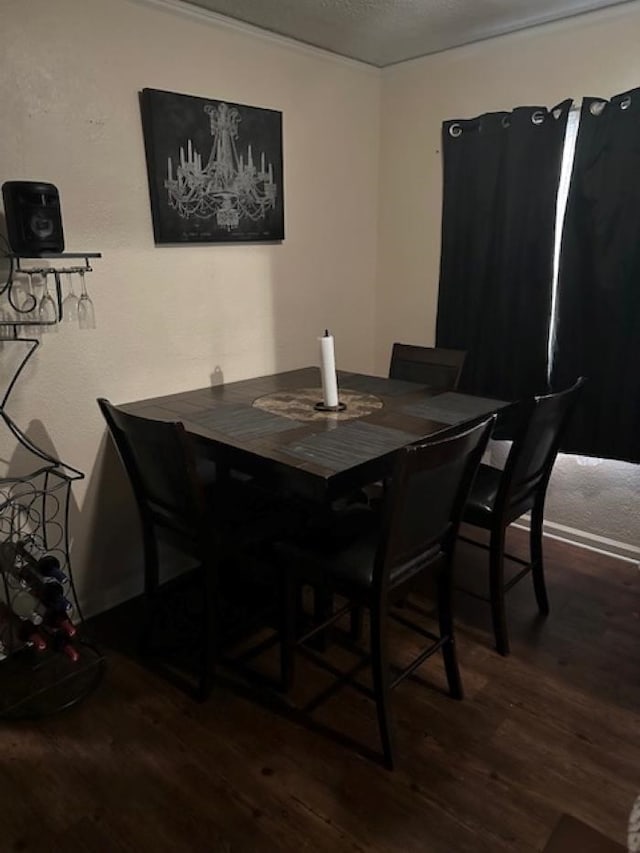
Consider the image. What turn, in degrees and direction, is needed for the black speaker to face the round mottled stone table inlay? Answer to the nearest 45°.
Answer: approximately 45° to its left

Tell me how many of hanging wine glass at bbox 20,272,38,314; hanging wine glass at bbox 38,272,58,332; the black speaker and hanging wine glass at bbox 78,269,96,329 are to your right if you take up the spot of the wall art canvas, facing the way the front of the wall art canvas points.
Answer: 4

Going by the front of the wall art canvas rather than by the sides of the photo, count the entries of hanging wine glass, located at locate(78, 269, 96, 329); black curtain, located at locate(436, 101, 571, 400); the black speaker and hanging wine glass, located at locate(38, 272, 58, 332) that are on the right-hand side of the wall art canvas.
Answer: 3

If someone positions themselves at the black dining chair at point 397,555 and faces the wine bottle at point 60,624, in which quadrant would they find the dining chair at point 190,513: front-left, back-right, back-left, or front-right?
front-right

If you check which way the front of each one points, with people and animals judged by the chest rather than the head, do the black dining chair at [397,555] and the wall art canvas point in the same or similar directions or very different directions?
very different directions

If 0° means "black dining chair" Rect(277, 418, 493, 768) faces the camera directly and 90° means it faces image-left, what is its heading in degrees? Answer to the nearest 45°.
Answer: approximately 135°

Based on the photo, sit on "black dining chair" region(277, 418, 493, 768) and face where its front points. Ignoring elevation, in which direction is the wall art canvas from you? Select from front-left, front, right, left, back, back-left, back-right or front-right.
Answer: front

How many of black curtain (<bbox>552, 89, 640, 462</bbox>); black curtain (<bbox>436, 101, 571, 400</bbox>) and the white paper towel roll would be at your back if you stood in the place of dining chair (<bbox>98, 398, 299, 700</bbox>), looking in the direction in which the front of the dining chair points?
0

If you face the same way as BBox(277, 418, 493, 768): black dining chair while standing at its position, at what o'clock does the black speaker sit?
The black speaker is roughly at 11 o'clock from the black dining chair.

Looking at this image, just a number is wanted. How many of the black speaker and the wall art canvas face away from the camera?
0

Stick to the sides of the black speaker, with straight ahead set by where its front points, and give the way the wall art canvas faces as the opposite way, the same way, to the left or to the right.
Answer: the same way

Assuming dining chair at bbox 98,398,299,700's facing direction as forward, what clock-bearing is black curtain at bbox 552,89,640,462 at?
The black curtain is roughly at 1 o'clock from the dining chair.

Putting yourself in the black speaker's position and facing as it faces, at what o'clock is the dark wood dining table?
The dark wood dining table is roughly at 11 o'clock from the black speaker.

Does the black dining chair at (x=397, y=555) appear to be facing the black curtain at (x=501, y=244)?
no
